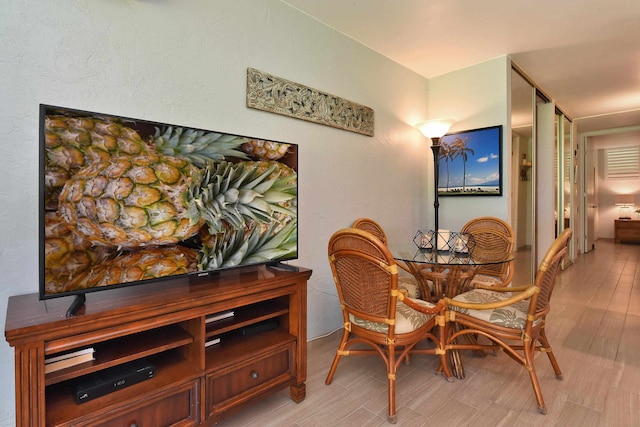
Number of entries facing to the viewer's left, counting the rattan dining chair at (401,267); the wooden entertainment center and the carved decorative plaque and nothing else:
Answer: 0

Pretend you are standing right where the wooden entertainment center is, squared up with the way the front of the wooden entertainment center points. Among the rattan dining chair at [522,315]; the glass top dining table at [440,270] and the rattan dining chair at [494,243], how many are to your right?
0

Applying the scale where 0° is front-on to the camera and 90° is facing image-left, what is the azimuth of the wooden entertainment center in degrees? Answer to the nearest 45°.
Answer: approximately 315°

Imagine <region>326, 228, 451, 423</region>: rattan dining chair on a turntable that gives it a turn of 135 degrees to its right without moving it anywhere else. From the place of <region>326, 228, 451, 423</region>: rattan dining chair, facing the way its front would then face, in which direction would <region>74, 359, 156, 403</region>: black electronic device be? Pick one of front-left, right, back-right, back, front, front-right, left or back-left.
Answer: front-right

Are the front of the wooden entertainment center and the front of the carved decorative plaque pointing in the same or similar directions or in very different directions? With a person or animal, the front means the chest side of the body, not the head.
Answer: same or similar directions

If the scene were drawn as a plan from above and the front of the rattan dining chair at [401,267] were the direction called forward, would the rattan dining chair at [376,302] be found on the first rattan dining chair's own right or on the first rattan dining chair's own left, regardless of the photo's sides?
on the first rattan dining chair's own right

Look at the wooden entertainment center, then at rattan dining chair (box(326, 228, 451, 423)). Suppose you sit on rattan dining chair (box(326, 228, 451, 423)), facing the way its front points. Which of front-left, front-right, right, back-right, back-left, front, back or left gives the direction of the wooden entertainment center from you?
back

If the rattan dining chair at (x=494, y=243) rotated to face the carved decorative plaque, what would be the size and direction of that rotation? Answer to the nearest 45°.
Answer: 0° — it already faces it

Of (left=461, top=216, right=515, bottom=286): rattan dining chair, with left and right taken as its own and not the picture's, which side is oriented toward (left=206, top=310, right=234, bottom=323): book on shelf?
front

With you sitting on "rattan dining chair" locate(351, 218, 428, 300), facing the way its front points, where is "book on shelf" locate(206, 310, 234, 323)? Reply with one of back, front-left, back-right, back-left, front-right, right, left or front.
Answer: right

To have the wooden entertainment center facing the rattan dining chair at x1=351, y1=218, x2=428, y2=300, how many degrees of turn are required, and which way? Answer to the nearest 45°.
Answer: approximately 45° to its left

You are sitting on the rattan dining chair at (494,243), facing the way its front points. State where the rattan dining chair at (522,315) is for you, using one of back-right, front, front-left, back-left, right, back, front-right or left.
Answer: front-left

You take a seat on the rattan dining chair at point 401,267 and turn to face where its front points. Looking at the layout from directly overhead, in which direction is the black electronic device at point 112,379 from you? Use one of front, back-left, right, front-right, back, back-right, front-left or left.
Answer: right

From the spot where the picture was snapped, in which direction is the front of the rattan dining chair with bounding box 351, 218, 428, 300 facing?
facing the viewer and to the right of the viewer

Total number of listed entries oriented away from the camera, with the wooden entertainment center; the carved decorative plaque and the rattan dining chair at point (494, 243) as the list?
0

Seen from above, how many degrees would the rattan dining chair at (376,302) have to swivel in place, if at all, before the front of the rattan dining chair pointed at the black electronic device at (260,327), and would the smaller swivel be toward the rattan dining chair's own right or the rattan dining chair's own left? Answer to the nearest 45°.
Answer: approximately 135° to the rattan dining chair's own left
